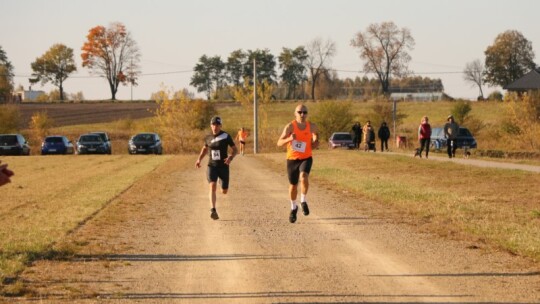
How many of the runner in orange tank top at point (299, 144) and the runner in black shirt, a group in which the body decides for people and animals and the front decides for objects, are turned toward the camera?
2

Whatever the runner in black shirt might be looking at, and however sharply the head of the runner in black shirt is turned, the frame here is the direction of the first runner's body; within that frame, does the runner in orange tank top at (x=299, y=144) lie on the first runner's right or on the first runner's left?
on the first runner's left

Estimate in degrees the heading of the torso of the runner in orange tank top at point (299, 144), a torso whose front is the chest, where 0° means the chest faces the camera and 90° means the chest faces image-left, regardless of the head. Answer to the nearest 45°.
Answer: approximately 0°

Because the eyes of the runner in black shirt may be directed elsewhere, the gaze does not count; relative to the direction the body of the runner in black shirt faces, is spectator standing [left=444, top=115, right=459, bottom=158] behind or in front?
behind
